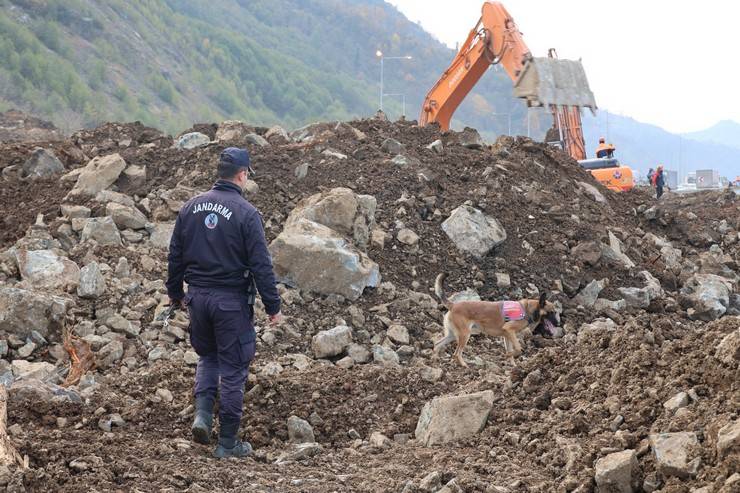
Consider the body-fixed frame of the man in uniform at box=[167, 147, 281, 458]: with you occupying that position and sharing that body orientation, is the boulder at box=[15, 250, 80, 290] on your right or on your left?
on your left

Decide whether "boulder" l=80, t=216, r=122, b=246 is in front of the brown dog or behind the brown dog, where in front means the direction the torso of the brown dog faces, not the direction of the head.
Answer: behind

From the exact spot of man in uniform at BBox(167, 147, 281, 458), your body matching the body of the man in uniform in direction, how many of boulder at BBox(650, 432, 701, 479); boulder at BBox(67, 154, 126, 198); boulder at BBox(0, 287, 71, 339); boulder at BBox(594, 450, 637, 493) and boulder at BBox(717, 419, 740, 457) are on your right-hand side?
3

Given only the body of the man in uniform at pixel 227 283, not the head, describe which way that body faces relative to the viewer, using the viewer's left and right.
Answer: facing away from the viewer and to the right of the viewer

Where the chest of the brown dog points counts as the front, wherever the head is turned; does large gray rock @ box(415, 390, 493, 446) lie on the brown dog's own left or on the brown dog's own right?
on the brown dog's own right

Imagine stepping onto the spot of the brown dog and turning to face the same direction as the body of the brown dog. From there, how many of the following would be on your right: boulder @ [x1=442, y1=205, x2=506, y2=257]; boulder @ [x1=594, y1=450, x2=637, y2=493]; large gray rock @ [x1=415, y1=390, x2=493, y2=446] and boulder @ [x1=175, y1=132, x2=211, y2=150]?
2

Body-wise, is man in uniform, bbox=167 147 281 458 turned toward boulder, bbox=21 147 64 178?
no

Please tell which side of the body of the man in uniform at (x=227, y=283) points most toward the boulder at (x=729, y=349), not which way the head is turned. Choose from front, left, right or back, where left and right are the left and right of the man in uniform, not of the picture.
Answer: right

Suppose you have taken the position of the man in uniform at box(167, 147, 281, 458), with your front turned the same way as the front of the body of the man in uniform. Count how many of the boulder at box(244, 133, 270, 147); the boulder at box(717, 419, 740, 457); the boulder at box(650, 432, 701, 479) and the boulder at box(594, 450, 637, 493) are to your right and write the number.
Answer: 3

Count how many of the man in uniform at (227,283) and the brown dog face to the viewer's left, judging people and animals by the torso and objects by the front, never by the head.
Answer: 0

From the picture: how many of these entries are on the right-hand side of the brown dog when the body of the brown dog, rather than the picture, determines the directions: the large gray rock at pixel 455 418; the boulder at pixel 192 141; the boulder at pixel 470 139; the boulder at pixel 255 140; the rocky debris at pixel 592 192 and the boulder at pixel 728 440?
2

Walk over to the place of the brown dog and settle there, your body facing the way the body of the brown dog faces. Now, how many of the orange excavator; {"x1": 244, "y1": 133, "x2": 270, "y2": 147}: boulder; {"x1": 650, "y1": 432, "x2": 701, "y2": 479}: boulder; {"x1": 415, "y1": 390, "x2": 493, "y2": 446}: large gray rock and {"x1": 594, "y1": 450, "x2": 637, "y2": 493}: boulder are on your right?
3

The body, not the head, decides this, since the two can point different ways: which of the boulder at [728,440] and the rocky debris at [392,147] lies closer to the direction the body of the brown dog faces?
the boulder

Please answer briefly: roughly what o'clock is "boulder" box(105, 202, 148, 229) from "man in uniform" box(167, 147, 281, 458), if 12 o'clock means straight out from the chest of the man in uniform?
The boulder is roughly at 10 o'clock from the man in uniform.

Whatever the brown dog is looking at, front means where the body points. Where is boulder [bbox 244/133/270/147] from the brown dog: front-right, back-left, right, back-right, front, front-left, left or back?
back-left

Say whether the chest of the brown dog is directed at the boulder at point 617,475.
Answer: no

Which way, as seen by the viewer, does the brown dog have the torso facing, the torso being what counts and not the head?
to the viewer's right
